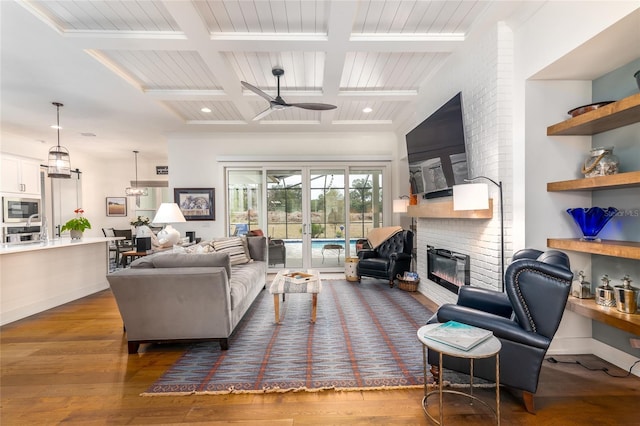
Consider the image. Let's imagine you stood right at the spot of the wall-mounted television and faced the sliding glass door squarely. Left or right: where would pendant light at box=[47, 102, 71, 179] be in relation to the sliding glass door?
left

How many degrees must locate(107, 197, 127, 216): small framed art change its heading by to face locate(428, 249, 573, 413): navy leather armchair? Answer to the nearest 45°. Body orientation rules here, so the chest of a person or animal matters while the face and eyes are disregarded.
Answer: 0° — it already faces it

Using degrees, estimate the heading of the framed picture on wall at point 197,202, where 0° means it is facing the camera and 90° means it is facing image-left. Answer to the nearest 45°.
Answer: approximately 0°

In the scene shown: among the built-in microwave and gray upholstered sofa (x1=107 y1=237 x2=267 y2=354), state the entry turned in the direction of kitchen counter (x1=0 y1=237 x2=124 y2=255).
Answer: the built-in microwave

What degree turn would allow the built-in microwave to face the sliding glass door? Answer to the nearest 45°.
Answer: approximately 45° to its left

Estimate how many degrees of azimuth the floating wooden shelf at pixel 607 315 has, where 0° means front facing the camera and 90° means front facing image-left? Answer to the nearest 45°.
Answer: approximately 45°

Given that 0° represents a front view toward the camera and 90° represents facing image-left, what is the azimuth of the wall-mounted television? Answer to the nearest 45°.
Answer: approximately 45°

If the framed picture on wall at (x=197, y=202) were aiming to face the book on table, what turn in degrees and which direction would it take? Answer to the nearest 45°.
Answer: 0° — it already faces it

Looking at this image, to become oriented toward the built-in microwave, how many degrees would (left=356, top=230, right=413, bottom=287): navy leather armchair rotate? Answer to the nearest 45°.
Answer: approximately 45° to its right

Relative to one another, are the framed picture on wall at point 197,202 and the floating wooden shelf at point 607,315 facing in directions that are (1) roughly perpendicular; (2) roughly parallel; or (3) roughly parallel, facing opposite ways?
roughly perpendicular
